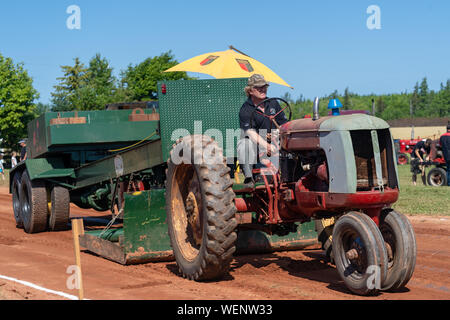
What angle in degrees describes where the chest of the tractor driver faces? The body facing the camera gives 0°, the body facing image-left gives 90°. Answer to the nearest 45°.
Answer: approximately 315°

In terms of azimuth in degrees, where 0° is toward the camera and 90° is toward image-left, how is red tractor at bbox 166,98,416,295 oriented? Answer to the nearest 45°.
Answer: approximately 315°

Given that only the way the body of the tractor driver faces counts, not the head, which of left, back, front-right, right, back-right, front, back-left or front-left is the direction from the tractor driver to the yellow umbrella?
back-left

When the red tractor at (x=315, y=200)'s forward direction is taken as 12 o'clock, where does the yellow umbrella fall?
The yellow umbrella is roughly at 7 o'clock from the red tractor.
